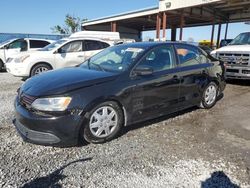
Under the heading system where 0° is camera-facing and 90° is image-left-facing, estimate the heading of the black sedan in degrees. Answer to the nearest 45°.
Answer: approximately 45°

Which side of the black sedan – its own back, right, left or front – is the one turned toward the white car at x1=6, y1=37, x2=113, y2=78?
right

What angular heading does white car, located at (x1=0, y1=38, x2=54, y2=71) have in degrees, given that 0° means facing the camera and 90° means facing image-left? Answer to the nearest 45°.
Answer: approximately 90°

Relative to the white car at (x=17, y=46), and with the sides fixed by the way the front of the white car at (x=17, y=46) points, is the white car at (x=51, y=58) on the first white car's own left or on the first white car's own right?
on the first white car's own left

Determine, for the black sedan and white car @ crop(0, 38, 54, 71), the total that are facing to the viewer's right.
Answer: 0

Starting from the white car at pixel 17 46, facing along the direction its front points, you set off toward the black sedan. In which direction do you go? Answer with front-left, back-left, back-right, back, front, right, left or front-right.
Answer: left
